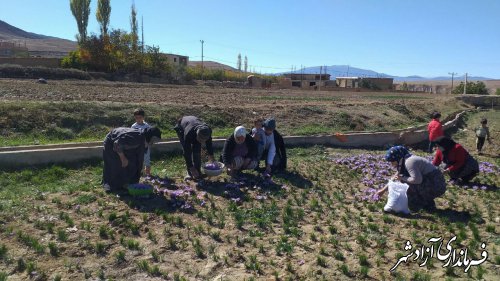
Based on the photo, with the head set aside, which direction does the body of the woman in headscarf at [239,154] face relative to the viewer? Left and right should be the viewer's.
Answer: facing the viewer

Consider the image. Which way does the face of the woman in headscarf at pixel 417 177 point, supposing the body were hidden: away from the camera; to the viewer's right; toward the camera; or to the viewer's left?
to the viewer's left

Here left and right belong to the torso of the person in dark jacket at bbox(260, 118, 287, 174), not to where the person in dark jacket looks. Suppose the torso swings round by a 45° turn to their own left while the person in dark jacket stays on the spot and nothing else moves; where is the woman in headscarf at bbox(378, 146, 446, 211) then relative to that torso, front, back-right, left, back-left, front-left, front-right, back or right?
front-left

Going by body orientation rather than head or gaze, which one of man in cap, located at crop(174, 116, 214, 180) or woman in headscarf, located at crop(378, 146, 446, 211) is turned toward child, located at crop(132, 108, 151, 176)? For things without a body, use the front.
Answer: woman in headscarf, located at crop(378, 146, 446, 211)

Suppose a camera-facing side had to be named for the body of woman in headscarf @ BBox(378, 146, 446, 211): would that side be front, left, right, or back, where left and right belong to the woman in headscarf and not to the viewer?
left

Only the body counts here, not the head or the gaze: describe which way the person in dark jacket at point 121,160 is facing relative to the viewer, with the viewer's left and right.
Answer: facing to the right of the viewer

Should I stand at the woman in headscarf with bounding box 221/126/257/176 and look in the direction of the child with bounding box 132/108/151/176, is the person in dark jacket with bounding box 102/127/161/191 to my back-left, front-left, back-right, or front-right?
front-left

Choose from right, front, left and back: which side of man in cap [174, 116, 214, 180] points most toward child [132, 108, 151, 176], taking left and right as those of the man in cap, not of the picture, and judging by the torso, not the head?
back

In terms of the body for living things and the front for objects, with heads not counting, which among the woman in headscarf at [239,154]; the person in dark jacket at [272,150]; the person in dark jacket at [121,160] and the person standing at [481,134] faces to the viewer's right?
the person in dark jacket at [121,160]

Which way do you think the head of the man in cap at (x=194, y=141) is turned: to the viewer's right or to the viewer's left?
to the viewer's right

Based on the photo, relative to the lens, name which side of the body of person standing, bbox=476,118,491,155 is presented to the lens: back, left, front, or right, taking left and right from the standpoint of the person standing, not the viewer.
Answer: front

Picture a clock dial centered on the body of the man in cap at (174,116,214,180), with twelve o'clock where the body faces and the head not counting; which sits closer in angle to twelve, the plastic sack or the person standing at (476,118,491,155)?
the plastic sack

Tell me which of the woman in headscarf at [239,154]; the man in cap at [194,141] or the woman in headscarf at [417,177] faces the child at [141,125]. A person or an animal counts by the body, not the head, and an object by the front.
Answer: the woman in headscarf at [417,177]

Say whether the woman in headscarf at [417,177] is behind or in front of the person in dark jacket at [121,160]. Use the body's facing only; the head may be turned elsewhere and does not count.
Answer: in front

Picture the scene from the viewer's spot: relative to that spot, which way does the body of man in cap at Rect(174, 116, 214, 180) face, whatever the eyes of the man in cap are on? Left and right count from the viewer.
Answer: facing the viewer and to the right of the viewer

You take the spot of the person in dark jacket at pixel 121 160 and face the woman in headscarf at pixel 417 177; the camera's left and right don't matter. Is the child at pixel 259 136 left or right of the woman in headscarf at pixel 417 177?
left

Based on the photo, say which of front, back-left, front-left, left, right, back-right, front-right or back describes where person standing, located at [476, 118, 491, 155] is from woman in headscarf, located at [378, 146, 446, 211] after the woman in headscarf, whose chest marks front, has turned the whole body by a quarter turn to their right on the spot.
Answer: front

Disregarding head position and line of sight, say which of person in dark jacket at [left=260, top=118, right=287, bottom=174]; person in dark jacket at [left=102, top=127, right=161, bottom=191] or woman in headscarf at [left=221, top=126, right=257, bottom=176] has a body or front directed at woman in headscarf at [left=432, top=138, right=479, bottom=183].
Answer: person in dark jacket at [left=102, top=127, right=161, bottom=191]
